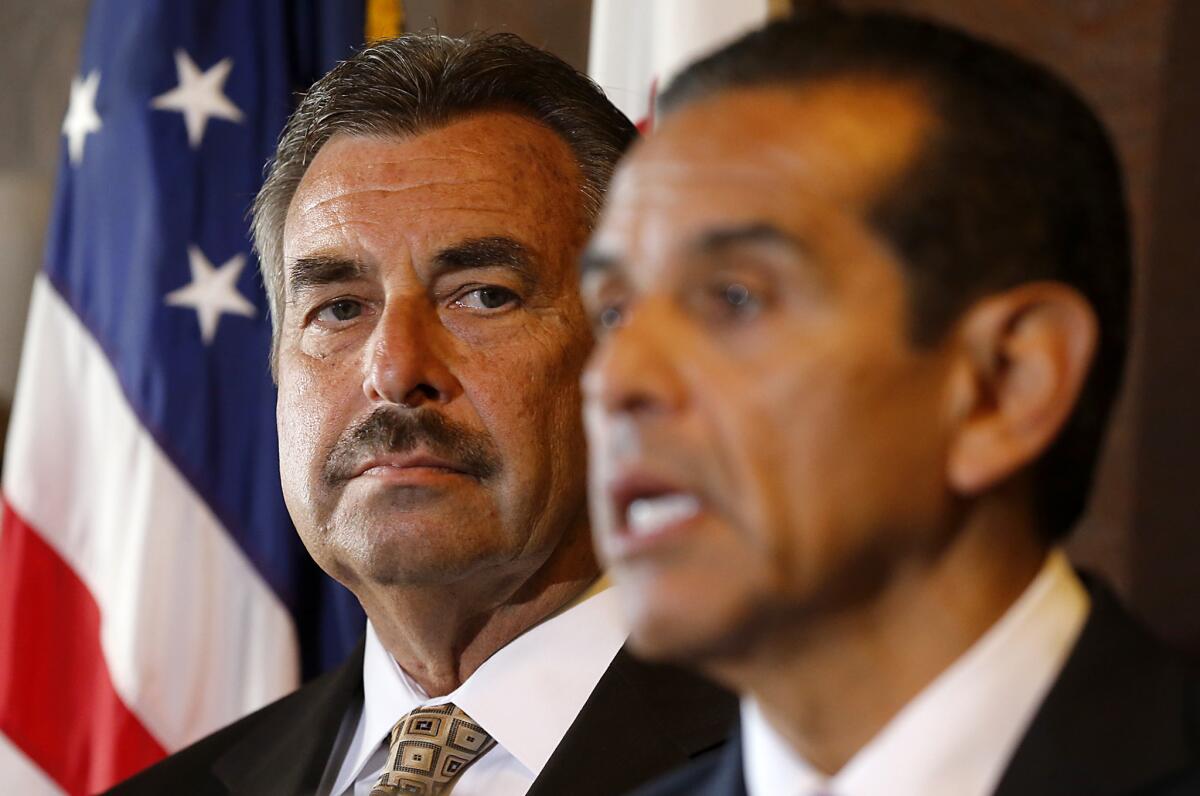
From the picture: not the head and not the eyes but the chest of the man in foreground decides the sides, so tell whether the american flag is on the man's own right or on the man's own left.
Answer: on the man's own right

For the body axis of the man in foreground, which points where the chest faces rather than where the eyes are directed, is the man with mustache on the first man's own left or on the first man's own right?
on the first man's own right

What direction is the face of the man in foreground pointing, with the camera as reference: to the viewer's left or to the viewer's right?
to the viewer's left
